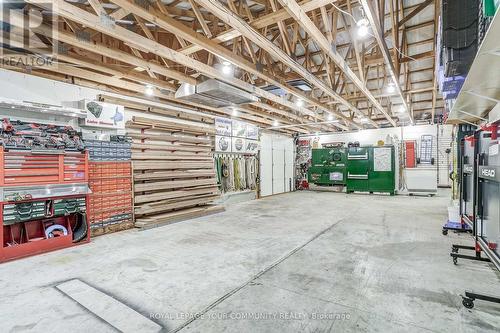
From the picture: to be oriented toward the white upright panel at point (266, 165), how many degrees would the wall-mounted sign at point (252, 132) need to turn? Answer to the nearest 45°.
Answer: approximately 90° to its left

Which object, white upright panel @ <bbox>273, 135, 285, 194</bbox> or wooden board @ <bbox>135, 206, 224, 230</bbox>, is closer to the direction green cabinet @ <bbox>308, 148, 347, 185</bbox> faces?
the wooden board

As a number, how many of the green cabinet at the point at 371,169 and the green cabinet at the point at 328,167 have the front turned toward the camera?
2

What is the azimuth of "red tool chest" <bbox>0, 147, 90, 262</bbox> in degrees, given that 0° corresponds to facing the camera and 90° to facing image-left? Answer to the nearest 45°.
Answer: approximately 315°

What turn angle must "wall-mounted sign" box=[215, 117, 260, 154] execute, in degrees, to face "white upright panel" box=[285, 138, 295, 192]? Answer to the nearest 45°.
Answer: approximately 90° to its left

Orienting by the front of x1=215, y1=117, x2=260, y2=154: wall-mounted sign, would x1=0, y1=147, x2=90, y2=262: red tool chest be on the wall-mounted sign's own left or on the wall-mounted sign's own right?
on the wall-mounted sign's own right

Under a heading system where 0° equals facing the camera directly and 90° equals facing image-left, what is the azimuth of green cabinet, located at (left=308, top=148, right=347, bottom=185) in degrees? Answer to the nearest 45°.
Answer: approximately 0°

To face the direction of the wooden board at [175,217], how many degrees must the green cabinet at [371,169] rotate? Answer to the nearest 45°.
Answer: approximately 45° to its right

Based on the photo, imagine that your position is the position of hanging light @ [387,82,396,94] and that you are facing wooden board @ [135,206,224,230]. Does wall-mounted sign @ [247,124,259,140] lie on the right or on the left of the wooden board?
right

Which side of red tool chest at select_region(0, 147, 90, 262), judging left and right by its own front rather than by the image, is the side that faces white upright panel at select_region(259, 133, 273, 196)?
left

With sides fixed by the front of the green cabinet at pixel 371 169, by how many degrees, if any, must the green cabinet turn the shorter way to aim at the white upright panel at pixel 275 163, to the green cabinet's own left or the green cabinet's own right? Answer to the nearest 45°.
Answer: approximately 90° to the green cabinet's own right

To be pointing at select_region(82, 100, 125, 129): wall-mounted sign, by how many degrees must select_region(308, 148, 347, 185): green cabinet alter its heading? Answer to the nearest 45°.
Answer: approximately 45° to its right

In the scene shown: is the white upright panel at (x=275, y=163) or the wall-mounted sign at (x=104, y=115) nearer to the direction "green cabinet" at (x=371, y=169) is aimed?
the wall-mounted sign

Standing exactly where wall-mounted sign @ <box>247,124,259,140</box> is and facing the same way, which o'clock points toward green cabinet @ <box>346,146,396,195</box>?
The green cabinet is roughly at 10 o'clock from the wall-mounted sign.
